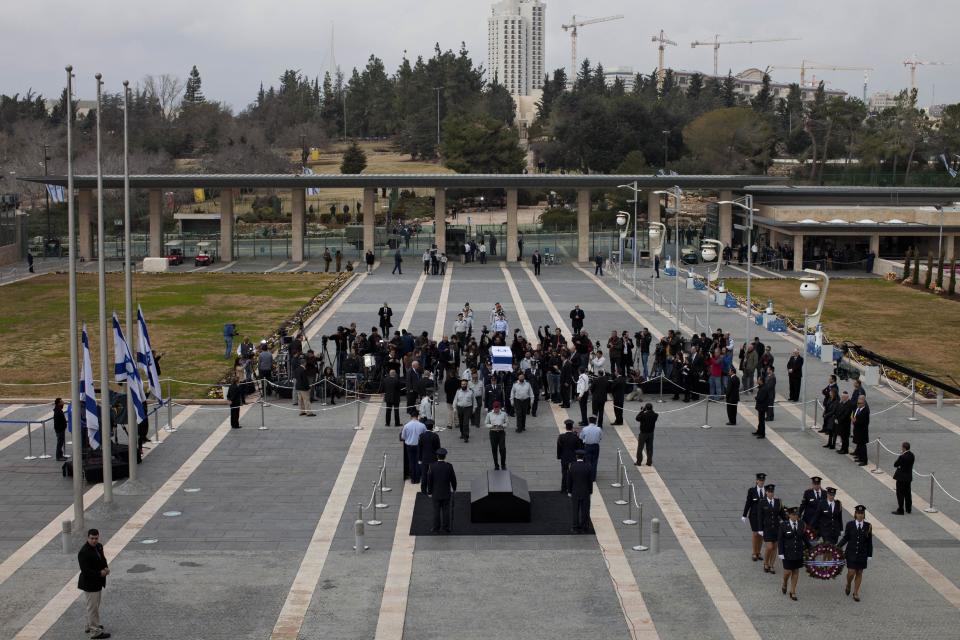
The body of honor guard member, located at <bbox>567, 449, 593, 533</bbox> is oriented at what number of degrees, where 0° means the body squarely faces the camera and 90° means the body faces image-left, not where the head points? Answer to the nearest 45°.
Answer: approximately 180°

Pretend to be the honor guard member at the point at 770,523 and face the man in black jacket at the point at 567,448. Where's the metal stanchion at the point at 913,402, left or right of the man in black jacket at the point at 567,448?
right

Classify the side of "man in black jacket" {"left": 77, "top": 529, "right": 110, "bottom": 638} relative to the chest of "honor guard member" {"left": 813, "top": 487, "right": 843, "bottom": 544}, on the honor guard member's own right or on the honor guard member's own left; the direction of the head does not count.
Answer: on the honor guard member's own right

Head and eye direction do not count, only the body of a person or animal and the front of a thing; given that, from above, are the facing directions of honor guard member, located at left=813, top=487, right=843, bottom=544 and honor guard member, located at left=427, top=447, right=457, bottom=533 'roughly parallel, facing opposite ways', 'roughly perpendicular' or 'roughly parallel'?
roughly parallel, facing opposite ways

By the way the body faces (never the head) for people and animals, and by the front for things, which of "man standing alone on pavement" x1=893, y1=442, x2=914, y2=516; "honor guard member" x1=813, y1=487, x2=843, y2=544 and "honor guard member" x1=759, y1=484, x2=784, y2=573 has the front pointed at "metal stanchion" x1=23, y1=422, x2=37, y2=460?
the man standing alone on pavement

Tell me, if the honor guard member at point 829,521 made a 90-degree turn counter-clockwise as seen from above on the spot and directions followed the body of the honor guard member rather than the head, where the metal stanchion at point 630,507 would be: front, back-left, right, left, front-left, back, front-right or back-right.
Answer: back-left

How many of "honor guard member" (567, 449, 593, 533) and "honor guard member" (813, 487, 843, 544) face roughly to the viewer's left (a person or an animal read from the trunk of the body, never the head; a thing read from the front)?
0

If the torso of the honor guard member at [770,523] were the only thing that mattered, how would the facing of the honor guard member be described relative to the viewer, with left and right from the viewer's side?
facing the viewer

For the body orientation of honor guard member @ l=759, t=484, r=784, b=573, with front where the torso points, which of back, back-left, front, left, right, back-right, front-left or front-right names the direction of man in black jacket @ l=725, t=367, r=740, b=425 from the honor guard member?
back

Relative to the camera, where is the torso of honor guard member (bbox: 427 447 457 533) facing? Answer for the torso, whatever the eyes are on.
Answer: away from the camera

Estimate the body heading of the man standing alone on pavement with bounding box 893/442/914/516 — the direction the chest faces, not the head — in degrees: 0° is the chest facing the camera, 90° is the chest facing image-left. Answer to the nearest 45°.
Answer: approximately 90°

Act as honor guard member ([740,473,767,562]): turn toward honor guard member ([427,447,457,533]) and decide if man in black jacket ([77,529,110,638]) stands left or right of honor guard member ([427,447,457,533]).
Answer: left

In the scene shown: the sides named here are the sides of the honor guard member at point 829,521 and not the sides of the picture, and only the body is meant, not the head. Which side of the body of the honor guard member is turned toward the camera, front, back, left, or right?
front

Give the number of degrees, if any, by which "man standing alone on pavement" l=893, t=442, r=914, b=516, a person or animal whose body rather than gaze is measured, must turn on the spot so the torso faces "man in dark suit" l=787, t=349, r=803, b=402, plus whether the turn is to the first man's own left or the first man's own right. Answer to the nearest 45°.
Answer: approximately 90° to the first man's own right
